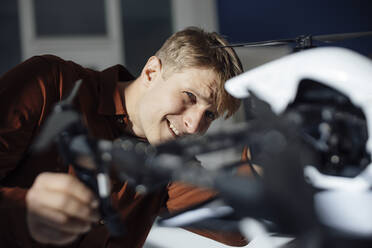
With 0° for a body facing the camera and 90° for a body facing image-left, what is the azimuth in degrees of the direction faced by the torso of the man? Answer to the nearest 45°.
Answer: approximately 315°
